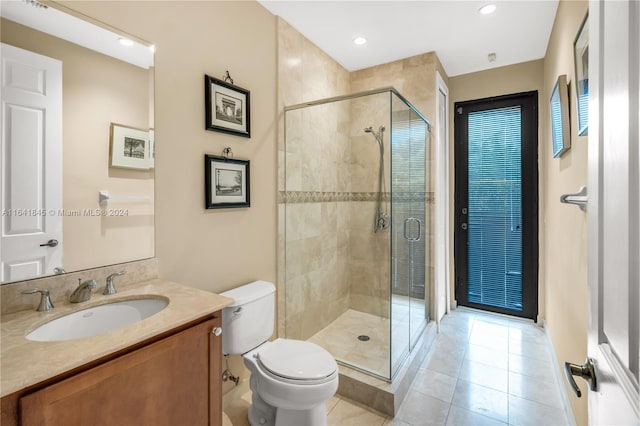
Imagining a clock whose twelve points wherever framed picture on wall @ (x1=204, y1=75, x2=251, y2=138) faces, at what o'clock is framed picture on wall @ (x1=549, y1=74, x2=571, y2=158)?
framed picture on wall @ (x1=549, y1=74, x2=571, y2=158) is roughly at 11 o'clock from framed picture on wall @ (x1=204, y1=75, x2=251, y2=138).

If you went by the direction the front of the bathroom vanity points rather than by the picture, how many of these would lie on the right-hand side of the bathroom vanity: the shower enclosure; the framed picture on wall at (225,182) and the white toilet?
0

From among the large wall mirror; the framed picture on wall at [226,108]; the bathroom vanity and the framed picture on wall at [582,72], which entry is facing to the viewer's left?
the framed picture on wall at [582,72]

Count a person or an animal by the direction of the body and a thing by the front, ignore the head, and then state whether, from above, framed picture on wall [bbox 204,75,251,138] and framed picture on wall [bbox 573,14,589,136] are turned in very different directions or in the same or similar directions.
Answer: very different directions

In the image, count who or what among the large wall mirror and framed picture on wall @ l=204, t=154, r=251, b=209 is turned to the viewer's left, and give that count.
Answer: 0

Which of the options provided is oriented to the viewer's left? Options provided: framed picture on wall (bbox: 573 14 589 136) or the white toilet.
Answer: the framed picture on wall

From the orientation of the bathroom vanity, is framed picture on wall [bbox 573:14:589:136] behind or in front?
in front

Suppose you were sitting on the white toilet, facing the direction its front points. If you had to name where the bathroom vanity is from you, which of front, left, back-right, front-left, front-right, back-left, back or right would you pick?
right

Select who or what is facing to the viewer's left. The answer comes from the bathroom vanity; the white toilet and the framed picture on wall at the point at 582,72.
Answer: the framed picture on wall

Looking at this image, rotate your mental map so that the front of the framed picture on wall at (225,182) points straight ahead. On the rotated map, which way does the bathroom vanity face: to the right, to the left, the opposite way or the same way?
the same way

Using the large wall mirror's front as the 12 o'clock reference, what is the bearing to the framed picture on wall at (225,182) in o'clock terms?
The framed picture on wall is roughly at 10 o'clock from the large wall mirror.

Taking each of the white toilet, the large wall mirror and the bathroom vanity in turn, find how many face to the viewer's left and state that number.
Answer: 0

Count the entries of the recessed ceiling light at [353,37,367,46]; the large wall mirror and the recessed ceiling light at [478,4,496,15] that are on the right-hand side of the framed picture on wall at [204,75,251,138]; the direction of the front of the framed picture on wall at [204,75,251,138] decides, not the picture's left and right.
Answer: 1

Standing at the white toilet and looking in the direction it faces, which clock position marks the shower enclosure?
The shower enclosure is roughly at 9 o'clock from the white toilet.
